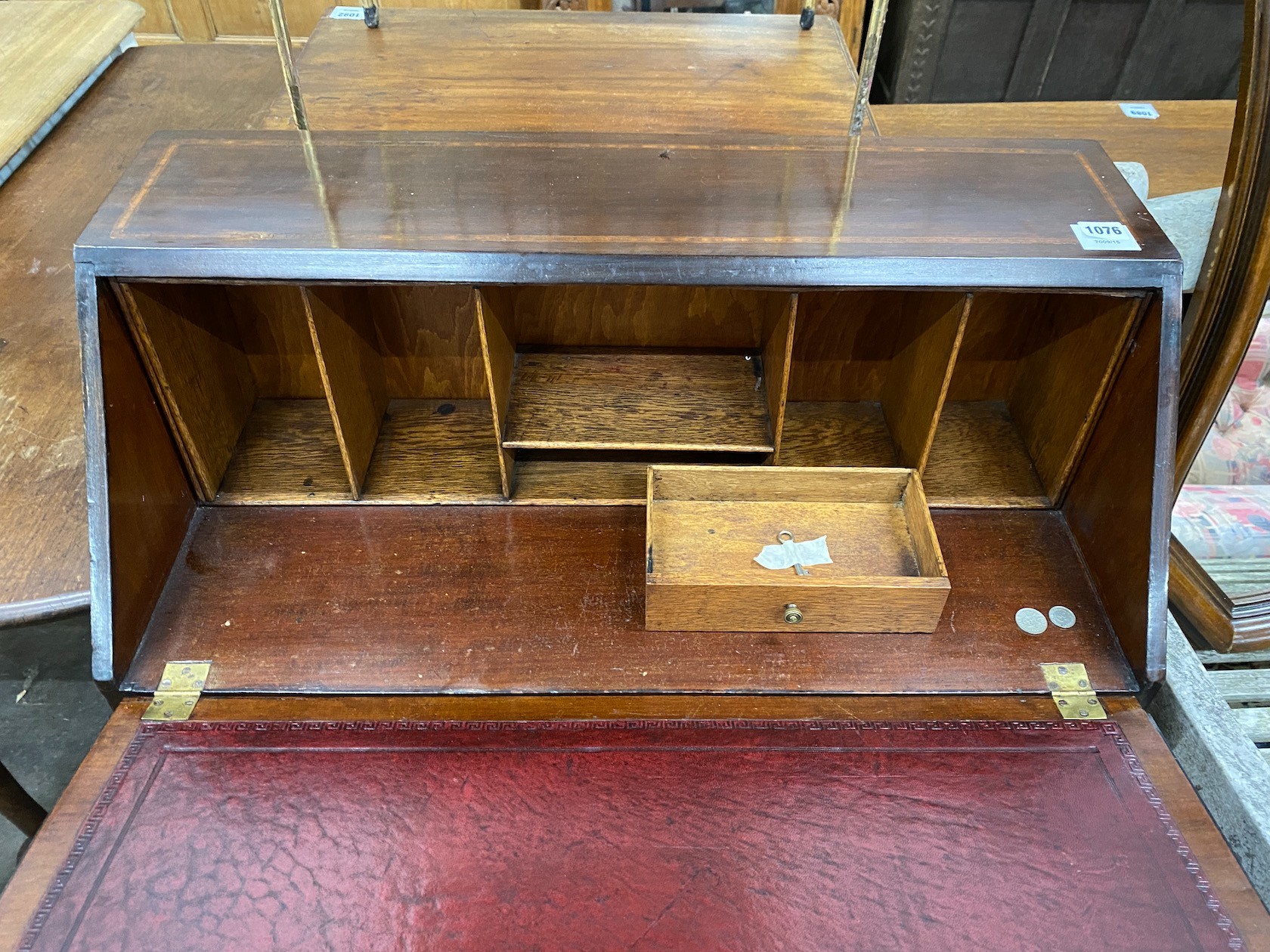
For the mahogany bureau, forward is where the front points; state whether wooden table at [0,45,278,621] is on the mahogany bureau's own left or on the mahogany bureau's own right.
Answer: on the mahogany bureau's own right

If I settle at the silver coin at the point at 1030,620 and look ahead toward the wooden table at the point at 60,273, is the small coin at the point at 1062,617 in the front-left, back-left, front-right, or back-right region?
back-right

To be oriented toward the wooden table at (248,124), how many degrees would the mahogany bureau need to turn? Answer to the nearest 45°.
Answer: approximately 135° to its right

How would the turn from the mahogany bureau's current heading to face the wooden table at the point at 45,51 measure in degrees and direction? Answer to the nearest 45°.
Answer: approximately 135° to its right

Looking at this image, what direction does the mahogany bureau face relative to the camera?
toward the camera
